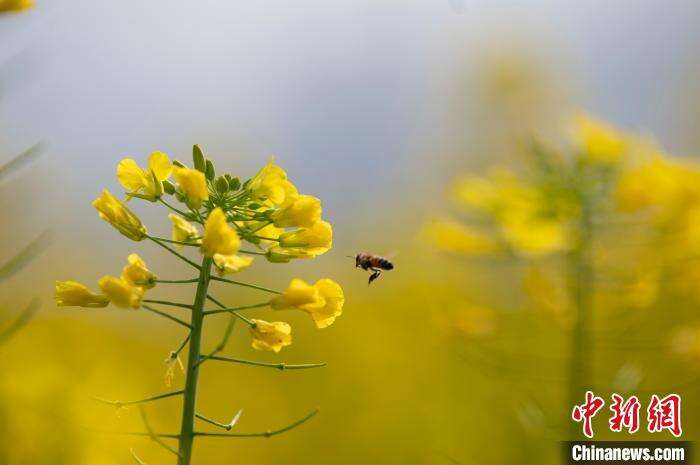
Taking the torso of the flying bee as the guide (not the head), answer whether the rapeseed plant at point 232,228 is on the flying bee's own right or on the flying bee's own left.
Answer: on the flying bee's own left

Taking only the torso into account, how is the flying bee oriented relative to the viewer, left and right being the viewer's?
facing to the left of the viewer

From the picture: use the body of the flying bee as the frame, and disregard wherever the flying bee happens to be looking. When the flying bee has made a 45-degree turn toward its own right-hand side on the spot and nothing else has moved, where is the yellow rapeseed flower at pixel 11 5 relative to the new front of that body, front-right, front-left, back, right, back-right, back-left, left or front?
left
